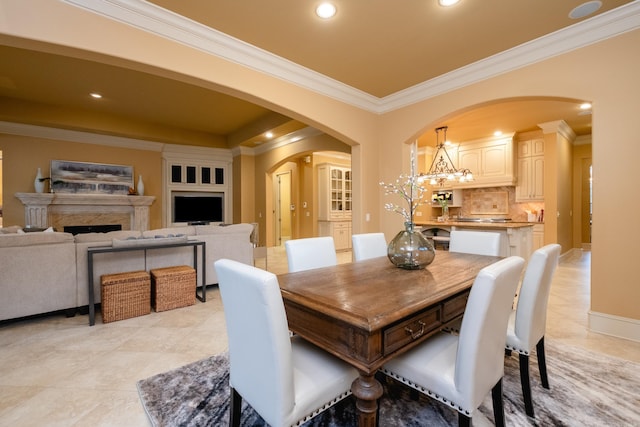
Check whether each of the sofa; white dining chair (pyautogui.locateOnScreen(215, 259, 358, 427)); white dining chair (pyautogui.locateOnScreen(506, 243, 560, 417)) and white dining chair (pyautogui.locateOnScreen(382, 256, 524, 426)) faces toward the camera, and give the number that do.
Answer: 0

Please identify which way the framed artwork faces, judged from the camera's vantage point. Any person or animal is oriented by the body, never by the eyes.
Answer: facing the viewer and to the right of the viewer

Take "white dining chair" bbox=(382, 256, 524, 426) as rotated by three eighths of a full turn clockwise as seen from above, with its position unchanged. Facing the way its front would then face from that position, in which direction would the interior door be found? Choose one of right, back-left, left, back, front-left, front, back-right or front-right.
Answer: back-left

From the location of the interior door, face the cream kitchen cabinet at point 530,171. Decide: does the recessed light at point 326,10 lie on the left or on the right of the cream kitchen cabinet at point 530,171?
right

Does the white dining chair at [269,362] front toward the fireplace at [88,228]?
no

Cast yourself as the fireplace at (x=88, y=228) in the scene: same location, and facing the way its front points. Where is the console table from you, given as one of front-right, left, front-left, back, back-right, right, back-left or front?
front

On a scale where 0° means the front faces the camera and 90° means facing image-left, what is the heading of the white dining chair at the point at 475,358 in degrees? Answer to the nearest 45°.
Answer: approximately 135°

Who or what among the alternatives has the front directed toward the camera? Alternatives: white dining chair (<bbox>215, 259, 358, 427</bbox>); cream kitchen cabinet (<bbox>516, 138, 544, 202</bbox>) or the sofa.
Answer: the cream kitchen cabinet

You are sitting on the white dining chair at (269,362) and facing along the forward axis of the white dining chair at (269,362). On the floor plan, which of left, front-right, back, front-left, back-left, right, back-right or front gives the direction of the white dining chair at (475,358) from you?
front-right

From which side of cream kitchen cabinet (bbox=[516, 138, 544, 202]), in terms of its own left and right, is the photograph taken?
front

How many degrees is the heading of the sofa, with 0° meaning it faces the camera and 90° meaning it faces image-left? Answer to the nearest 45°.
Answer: approximately 135°

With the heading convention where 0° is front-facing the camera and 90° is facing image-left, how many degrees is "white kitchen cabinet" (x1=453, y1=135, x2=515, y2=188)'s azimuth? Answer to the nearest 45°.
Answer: approximately 45°

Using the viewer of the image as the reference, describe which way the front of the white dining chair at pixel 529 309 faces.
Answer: facing away from the viewer and to the left of the viewer

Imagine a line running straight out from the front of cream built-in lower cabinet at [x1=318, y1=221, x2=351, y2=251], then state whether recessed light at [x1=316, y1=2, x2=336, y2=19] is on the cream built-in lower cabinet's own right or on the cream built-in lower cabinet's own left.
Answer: on the cream built-in lower cabinet's own right

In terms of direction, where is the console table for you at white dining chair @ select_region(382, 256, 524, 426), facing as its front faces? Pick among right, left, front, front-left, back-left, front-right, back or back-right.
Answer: front-left
